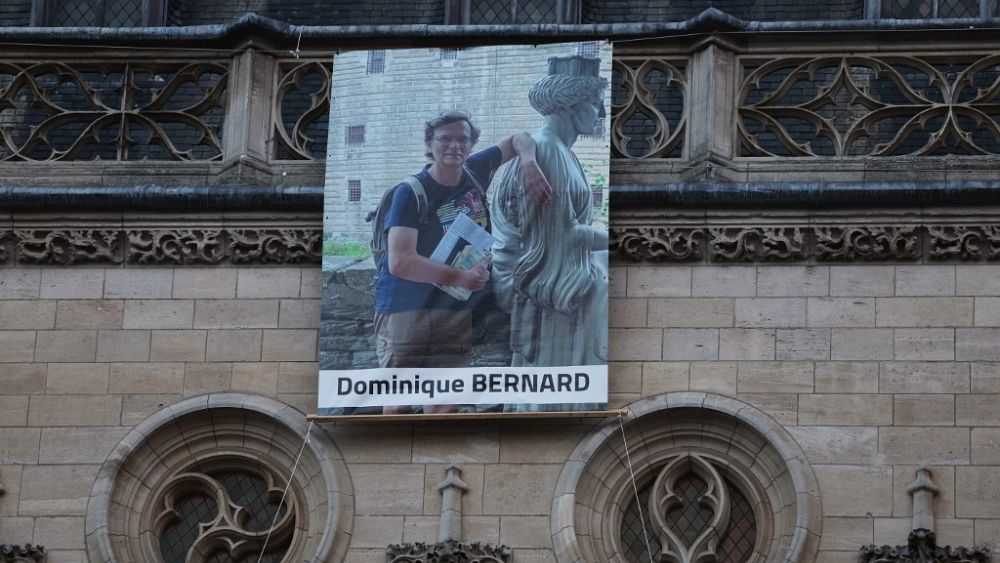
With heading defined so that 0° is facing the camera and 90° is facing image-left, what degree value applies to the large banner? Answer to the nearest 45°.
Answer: approximately 0°
